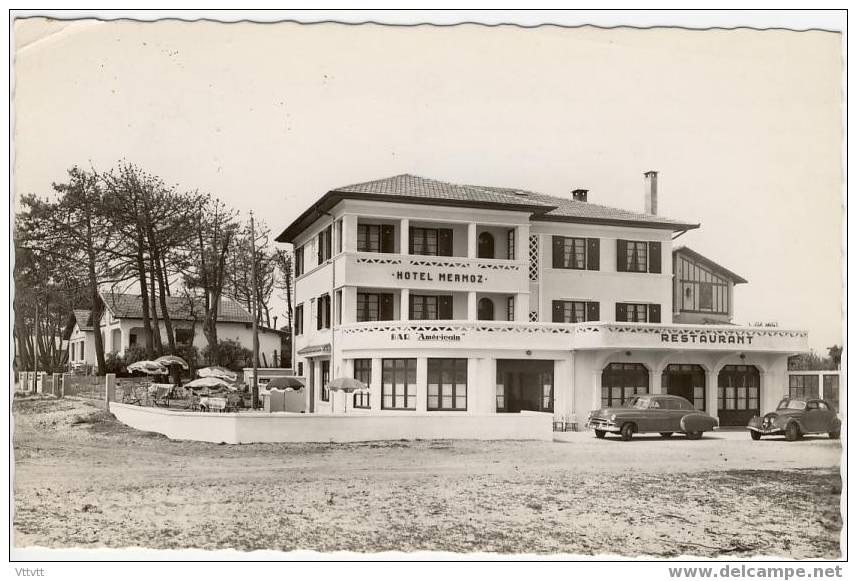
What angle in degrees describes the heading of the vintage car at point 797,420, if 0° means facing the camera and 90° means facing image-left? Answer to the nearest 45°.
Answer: approximately 45°

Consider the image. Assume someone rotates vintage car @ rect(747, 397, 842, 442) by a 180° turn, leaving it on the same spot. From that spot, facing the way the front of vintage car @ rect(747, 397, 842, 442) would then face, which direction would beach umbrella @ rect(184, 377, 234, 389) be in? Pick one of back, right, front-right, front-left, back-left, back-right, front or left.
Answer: back-left

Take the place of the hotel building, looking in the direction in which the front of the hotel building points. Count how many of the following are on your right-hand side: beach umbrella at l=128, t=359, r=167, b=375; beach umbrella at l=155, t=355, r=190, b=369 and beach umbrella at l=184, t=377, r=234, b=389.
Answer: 3

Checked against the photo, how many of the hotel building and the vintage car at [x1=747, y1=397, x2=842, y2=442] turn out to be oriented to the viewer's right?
0

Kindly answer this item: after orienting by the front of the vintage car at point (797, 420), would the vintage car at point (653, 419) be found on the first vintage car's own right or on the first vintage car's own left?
on the first vintage car's own right

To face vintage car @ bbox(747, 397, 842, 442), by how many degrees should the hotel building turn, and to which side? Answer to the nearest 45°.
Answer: approximately 45° to its left

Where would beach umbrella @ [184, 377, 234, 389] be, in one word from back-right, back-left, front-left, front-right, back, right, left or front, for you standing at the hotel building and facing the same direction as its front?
right

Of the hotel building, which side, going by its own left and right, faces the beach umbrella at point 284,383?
right

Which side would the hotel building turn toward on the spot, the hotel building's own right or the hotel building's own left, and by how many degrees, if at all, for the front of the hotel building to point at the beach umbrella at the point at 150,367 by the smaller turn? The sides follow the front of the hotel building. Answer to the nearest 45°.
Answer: approximately 90° to the hotel building's own right

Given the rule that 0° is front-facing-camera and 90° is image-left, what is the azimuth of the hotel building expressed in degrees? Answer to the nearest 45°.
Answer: approximately 0°

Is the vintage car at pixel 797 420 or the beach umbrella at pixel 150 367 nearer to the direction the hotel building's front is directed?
the vintage car
